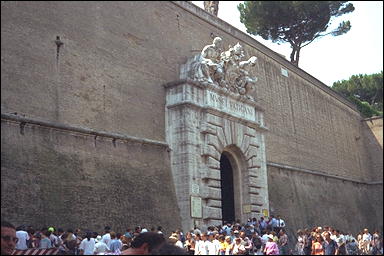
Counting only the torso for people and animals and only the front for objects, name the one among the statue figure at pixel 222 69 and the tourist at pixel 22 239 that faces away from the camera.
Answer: the tourist

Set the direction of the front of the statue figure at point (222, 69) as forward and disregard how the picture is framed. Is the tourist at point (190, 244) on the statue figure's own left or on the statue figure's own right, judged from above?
on the statue figure's own right

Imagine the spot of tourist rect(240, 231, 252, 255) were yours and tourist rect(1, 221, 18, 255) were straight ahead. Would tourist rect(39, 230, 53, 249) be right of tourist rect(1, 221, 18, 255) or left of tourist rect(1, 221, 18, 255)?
right

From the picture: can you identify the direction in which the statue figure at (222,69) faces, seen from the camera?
facing the viewer and to the right of the viewer

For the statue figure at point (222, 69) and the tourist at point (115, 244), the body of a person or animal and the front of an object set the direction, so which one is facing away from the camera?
the tourist

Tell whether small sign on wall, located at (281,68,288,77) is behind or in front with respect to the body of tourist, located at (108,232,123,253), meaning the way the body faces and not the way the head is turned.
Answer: in front

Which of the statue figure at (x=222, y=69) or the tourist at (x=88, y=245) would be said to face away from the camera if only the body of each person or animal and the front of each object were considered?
the tourist

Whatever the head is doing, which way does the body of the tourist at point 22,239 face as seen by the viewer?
away from the camera

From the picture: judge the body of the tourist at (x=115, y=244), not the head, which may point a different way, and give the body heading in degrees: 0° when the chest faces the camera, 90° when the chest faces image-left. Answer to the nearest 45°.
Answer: approximately 180°

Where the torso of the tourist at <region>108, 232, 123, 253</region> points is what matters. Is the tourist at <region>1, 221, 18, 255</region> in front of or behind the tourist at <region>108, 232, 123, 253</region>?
behind

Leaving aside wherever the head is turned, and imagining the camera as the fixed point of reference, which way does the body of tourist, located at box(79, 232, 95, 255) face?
away from the camera
